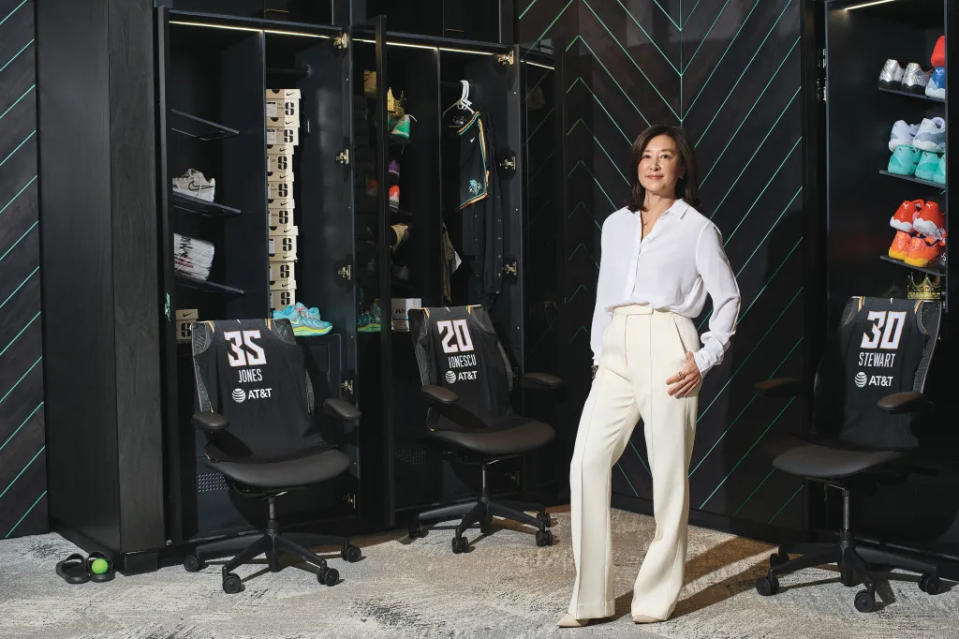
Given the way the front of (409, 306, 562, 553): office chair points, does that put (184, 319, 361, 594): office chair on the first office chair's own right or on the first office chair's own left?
on the first office chair's own right

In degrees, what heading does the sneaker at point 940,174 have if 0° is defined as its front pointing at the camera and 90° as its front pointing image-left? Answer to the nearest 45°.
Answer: approximately 45°

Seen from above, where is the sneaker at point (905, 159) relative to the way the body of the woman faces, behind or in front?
behind

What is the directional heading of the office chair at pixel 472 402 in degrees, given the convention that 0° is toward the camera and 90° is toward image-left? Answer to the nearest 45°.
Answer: approximately 315°
